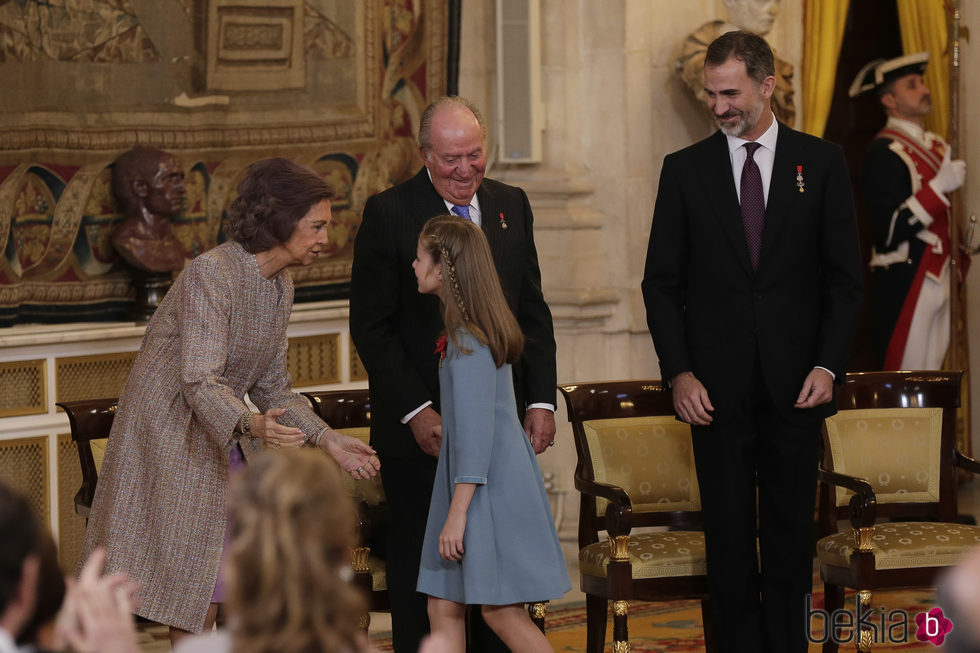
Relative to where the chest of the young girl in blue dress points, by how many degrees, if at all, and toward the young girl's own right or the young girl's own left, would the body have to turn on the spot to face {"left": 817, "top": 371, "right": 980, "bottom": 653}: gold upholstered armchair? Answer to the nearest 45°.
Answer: approximately 135° to the young girl's own right

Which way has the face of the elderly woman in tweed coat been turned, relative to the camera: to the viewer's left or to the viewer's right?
to the viewer's right

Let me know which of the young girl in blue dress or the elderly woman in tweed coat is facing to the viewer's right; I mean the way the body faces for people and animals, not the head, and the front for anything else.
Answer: the elderly woman in tweed coat

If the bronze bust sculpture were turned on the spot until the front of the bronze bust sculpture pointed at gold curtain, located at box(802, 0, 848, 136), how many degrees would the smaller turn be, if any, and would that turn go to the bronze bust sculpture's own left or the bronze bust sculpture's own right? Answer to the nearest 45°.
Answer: approximately 45° to the bronze bust sculpture's own left

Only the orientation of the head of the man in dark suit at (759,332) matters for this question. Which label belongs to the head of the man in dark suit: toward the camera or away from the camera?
toward the camera

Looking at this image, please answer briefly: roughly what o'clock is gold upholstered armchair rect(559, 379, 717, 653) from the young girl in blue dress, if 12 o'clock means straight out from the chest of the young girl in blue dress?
The gold upholstered armchair is roughly at 4 o'clock from the young girl in blue dress.

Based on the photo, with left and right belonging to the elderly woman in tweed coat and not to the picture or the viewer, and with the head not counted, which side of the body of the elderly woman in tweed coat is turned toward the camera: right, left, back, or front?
right

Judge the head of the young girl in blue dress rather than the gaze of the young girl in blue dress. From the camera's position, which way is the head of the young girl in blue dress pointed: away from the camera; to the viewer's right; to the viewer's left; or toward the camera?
to the viewer's left

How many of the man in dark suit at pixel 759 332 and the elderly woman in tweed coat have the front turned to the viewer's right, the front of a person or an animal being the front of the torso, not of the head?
1

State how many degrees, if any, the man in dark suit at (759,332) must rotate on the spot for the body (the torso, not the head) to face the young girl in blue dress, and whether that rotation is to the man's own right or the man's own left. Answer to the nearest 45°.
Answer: approximately 45° to the man's own right

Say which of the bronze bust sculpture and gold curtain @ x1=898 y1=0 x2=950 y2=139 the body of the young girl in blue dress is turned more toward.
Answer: the bronze bust sculpture

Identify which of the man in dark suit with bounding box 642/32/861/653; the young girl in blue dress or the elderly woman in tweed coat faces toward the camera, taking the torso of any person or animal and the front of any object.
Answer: the man in dark suit

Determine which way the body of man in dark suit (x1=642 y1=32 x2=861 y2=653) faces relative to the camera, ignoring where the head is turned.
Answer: toward the camera

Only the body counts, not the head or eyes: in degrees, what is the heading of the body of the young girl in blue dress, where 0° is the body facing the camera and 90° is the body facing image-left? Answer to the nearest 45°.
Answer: approximately 90°

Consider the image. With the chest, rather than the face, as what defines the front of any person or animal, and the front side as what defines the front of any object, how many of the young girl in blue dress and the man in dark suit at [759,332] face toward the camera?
1
